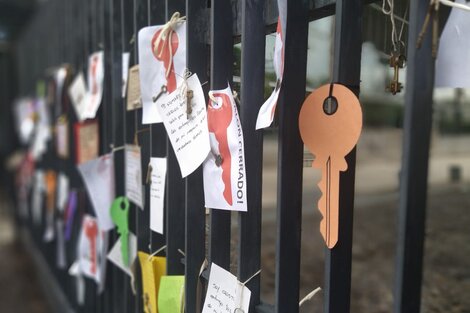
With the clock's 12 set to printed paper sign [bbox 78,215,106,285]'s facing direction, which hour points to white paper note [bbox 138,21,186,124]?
The white paper note is roughly at 10 o'clock from the printed paper sign.

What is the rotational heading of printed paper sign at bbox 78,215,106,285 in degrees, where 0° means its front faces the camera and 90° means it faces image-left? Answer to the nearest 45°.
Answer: approximately 45°

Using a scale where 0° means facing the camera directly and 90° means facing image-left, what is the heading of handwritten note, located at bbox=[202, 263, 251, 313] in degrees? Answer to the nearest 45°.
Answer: approximately 45°

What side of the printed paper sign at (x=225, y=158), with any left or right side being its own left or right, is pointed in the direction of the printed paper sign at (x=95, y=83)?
right

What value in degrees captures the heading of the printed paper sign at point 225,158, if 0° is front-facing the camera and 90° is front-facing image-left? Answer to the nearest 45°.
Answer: approximately 45°

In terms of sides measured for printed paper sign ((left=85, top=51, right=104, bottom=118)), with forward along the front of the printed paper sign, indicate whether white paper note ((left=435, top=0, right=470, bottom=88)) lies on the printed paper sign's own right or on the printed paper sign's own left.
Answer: on the printed paper sign's own left
